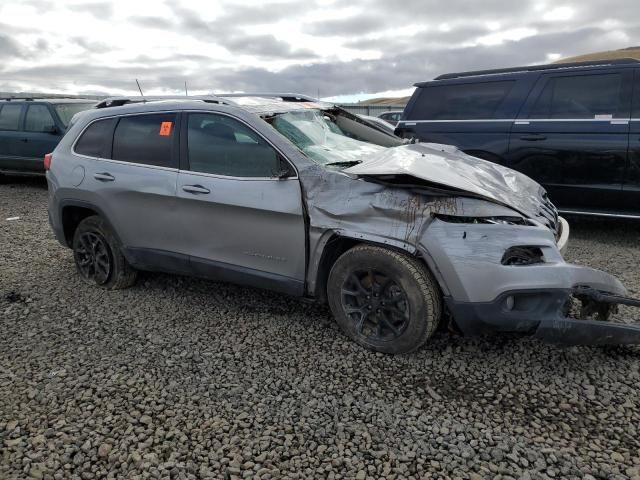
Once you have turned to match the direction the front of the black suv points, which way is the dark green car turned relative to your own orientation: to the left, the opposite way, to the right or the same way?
the same way

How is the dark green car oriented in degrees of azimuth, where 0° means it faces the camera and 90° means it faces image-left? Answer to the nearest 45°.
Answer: approximately 315°

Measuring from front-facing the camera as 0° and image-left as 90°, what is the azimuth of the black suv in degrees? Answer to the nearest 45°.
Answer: approximately 270°

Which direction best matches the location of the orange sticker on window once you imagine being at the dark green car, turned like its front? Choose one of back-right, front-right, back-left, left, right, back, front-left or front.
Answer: front-right

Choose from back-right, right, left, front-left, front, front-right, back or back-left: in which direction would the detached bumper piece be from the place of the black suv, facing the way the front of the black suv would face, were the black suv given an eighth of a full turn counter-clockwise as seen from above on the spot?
back-right

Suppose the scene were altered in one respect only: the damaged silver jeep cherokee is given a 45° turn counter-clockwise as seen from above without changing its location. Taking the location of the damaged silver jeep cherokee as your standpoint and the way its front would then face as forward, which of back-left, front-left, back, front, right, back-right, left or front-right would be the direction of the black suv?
front-left

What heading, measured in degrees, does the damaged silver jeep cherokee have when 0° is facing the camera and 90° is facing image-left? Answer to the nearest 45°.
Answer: approximately 315°

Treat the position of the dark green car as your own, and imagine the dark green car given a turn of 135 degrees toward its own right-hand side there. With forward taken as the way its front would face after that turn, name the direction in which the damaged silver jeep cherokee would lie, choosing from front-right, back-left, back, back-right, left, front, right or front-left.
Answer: left
